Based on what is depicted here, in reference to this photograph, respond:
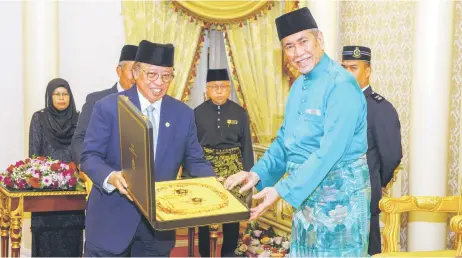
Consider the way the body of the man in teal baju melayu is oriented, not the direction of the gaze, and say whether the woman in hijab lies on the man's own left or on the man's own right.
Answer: on the man's own right

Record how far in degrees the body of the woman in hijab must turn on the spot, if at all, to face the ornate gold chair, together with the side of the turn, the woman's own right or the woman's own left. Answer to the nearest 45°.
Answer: approximately 45° to the woman's own left

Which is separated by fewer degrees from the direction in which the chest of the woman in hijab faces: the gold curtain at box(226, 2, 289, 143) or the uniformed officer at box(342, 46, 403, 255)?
the uniformed officer

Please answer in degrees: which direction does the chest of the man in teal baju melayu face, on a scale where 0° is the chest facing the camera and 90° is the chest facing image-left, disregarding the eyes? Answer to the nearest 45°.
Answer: approximately 45°
